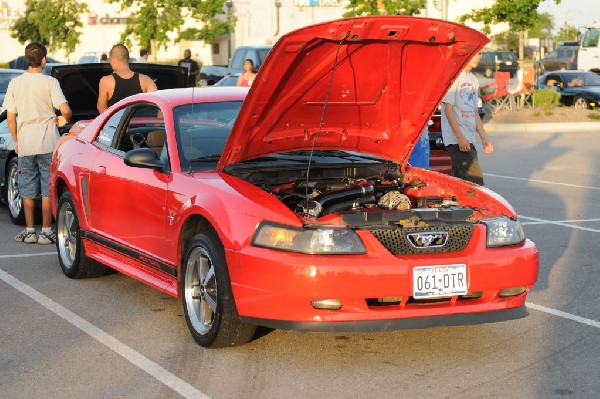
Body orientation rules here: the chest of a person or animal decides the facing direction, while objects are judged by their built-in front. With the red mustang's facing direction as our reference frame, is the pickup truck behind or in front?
behind

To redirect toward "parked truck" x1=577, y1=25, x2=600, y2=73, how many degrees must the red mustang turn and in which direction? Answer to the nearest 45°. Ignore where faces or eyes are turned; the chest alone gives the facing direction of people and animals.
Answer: approximately 135° to its left

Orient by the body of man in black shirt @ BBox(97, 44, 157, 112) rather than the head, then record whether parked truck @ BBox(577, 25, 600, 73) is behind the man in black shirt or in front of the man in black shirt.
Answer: in front

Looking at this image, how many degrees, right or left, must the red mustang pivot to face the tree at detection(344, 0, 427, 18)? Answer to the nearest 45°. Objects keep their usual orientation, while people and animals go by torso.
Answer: approximately 135° to its left

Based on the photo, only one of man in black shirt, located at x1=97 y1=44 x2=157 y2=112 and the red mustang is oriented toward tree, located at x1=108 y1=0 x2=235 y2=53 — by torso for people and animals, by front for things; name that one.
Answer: the man in black shirt

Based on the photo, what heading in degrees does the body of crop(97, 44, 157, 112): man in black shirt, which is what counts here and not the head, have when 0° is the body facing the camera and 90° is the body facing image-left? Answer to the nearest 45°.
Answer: approximately 180°

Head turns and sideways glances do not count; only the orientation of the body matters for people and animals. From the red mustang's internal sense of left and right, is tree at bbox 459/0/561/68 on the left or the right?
on its left

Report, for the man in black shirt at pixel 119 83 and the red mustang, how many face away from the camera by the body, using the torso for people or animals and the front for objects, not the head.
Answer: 1

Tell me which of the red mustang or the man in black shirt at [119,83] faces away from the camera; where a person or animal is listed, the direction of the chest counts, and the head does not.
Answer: the man in black shirt

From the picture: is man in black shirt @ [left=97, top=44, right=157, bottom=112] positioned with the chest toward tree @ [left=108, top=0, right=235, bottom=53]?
yes
